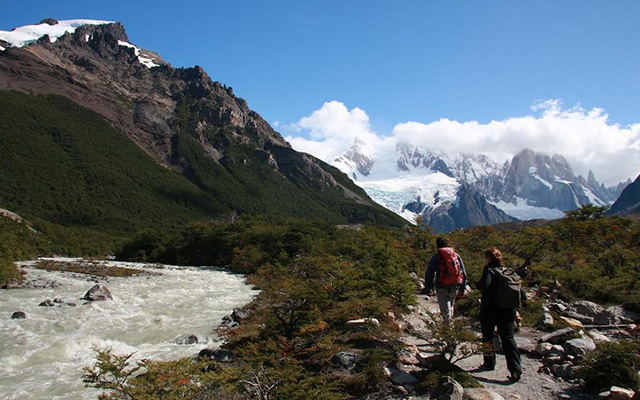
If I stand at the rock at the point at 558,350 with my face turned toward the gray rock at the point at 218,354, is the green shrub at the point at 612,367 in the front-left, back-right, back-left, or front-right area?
back-left

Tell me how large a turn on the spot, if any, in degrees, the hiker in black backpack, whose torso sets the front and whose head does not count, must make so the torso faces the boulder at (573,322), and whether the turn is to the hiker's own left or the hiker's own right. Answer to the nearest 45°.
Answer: approximately 45° to the hiker's own right

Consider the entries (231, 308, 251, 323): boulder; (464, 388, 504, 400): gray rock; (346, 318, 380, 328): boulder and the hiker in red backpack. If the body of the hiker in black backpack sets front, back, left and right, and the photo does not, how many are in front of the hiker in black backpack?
3

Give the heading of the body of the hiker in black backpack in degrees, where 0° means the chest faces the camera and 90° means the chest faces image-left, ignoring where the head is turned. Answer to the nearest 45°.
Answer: approximately 135°

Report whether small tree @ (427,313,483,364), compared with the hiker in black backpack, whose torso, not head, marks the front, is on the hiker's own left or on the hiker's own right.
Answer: on the hiker's own left

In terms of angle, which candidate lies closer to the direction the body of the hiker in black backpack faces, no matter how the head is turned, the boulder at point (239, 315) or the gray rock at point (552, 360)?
the boulder

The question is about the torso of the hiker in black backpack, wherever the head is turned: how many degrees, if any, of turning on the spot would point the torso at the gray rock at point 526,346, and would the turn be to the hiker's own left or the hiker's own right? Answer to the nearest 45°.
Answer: approximately 45° to the hiker's own right

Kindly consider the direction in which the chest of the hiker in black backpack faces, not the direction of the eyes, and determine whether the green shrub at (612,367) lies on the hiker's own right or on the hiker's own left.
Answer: on the hiker's own right

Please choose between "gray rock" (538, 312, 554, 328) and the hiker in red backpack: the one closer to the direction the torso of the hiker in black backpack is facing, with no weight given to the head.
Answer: the hiker in red backpack

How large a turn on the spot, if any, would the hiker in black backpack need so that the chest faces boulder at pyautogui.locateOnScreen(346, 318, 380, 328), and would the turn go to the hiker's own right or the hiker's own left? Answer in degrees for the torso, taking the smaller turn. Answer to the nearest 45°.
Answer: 0° — they already face it
